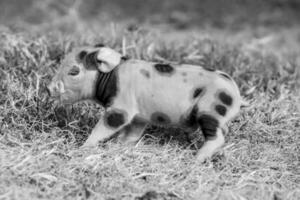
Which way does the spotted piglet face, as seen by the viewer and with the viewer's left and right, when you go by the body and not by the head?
facing to the left of the viewer
